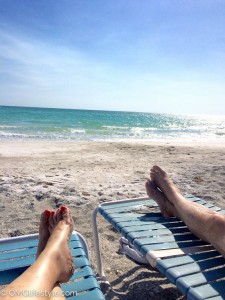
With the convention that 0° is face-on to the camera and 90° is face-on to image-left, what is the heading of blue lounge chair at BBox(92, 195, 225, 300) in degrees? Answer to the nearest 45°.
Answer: approximately 135°
